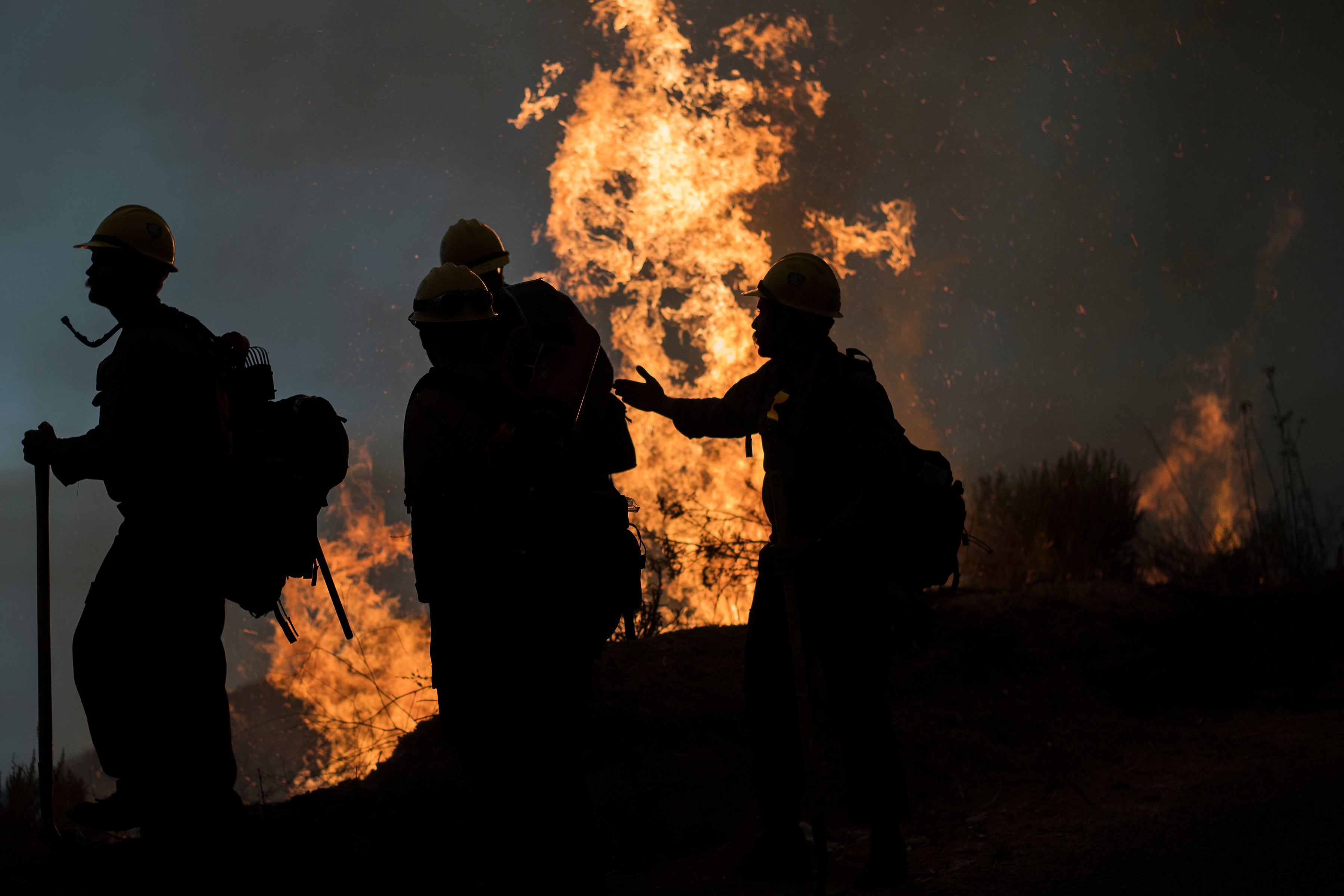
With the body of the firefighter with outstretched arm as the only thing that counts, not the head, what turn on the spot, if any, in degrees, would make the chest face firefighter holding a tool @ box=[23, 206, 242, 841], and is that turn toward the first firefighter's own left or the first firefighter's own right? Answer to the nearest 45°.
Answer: approximately 45° to the first firefighter's own right

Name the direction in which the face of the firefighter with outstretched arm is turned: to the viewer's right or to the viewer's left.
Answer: to the viewer's left

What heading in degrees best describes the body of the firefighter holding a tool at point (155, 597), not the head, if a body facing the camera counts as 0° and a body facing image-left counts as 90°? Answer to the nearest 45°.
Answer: approximately 90°

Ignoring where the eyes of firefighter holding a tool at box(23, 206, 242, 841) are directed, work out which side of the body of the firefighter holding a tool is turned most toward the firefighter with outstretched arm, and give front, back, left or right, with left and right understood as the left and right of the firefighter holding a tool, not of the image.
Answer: back

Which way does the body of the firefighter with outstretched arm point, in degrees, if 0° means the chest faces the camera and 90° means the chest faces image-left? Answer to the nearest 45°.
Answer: approximately 45°

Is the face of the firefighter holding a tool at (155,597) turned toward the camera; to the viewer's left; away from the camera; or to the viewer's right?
to the viewer's left
